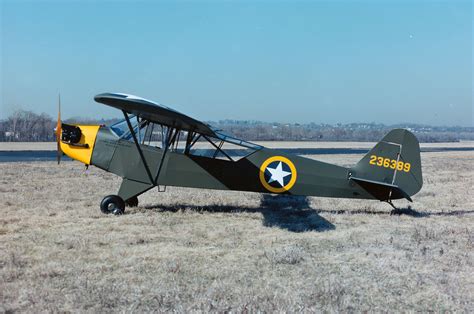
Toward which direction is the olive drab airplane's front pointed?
to the viewer's left
